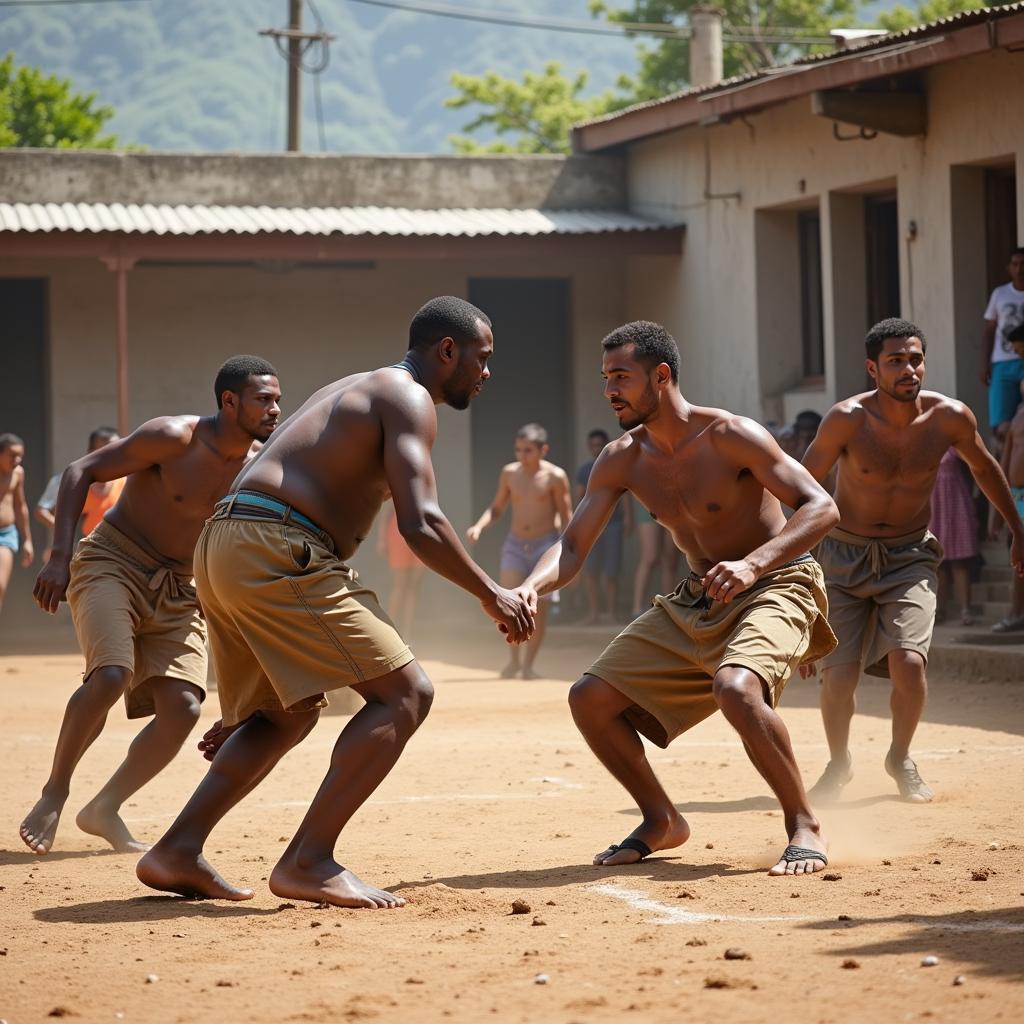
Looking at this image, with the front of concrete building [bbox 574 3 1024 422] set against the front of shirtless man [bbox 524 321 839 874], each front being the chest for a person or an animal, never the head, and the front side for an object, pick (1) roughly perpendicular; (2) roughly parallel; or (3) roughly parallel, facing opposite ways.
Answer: roughly parallel

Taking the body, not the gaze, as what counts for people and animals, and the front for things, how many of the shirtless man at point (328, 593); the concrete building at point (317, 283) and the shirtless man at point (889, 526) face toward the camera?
2

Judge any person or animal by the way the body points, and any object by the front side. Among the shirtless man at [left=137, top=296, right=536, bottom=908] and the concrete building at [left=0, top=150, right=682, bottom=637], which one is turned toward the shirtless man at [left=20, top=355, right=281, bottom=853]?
the concrete building

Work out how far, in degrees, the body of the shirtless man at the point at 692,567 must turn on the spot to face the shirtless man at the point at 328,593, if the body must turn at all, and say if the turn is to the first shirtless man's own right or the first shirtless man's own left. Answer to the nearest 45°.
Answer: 0° — they already face them

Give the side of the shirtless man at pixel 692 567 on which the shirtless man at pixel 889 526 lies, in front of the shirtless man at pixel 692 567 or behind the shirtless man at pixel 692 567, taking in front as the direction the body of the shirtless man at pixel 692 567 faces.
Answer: behind

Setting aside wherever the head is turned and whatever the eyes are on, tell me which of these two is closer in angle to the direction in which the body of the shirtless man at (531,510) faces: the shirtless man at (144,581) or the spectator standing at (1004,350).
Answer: the shirtless man

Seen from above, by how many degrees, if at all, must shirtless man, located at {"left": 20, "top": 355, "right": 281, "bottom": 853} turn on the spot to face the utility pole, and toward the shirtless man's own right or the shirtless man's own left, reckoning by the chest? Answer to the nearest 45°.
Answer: approximately 135° to the shirtless man's own left

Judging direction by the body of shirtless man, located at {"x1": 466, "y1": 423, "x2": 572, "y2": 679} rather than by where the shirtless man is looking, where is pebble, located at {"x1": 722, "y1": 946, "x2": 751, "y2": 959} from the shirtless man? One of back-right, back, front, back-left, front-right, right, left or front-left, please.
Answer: front-left

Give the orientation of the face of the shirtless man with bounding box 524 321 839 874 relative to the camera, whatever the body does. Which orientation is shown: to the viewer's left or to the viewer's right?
to the viewer's left

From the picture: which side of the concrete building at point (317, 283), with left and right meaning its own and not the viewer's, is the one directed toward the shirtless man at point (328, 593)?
front

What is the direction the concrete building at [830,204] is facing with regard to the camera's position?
facing the viewer and to the left of the viewer

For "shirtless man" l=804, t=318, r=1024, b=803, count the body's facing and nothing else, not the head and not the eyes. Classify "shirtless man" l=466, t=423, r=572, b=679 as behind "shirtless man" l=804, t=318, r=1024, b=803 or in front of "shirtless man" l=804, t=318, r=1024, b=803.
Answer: behind

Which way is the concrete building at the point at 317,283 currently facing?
toward the camera
